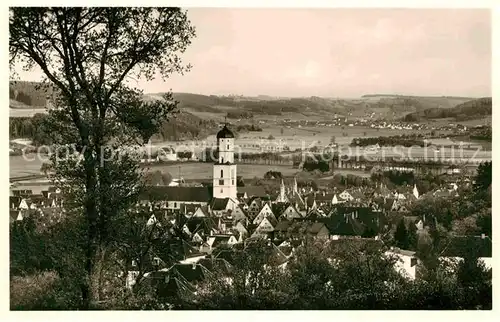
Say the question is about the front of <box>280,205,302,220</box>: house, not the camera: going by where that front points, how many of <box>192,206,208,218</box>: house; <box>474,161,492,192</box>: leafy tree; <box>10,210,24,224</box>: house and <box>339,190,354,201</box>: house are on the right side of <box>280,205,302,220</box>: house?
2

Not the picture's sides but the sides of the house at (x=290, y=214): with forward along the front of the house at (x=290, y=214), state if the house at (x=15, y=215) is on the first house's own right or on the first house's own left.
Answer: on the first house's own right

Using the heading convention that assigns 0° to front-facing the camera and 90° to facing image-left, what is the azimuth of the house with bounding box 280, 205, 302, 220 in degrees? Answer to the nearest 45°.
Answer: approximately 0°

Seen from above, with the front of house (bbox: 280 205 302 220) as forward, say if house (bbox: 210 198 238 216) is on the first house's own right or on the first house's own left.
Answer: on the first house's own right

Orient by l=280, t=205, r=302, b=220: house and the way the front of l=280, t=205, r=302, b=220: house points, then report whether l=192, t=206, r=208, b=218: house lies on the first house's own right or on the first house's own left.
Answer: on the first house's own right

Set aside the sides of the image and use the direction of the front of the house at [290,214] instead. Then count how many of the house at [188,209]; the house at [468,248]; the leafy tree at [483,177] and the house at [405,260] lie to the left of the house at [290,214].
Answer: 3

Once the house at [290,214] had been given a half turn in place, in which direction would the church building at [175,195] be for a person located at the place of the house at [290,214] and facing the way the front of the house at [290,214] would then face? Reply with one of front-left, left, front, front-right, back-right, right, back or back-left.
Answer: left

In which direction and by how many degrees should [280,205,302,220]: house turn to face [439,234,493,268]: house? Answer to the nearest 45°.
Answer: approximately 90° to its left
